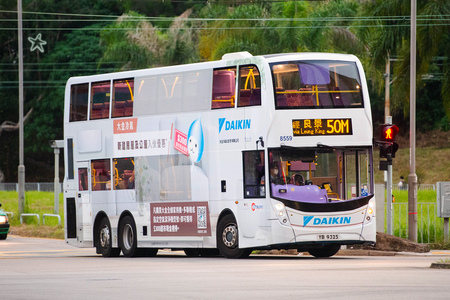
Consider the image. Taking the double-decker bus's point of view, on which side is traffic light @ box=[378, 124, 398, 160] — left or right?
on its left

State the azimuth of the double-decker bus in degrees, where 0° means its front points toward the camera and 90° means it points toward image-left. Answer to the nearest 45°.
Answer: approximately 315°
